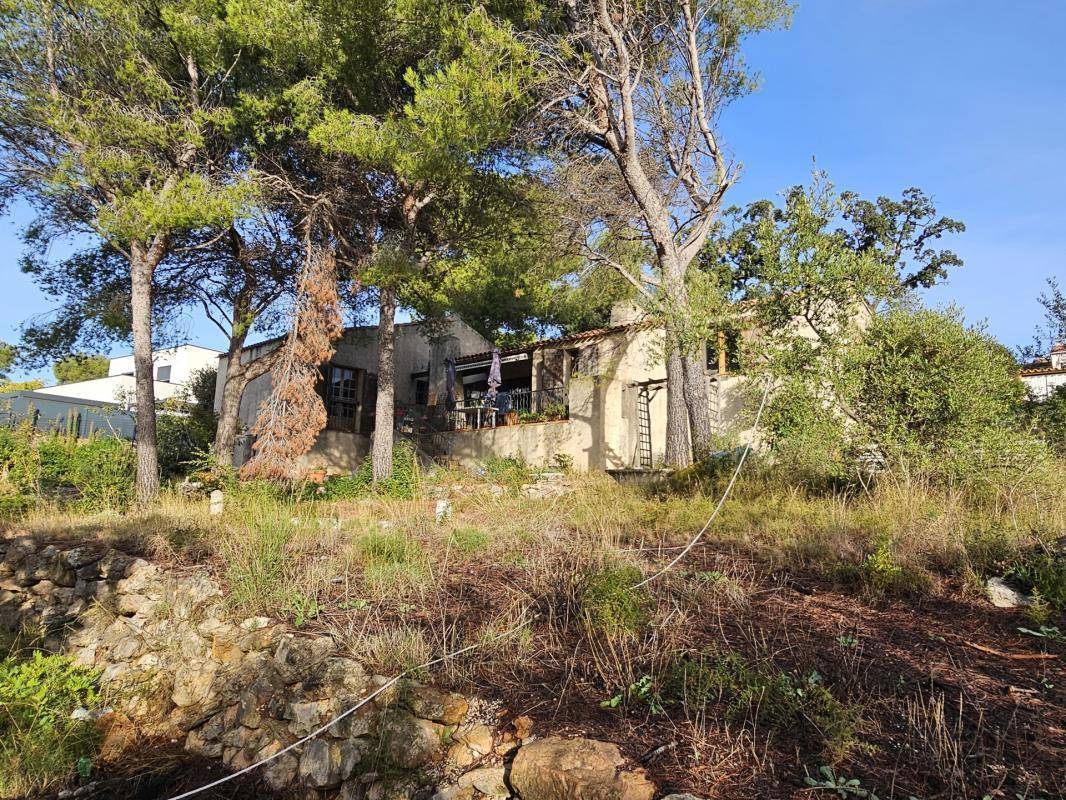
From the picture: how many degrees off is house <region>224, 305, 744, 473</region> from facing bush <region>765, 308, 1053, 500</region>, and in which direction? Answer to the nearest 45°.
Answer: approximately 45° to its left

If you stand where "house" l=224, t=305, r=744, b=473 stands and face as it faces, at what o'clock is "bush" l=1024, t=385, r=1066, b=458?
The bush is roughly at 9 o'clock from the house.

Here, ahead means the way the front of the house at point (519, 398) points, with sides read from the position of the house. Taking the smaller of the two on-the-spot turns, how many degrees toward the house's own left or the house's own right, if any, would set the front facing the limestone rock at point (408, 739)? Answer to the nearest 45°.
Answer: approximately 45° to the house's own left

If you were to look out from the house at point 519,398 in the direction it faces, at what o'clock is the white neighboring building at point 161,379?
The white neighboring building is roughly at 3 o'clock from the house.

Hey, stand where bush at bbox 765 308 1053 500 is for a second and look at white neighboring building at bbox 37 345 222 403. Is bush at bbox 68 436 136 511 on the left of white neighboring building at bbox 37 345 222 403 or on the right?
left

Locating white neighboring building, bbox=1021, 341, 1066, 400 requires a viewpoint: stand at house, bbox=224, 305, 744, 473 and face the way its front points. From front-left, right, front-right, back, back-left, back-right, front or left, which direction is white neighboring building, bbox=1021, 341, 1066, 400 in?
back-left

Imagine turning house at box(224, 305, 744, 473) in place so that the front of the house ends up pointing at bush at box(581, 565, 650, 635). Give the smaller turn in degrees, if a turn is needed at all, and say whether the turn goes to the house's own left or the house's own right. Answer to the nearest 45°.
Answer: approximately 45° to the house's own left

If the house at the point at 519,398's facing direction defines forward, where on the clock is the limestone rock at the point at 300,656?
The limestone rock is roughly at 11 o'clock from the house.

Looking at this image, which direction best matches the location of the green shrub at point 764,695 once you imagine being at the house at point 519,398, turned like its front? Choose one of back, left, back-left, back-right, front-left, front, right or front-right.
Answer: front-left

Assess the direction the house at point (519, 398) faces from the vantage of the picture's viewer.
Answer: facing the viewer and to the left of the viewer
